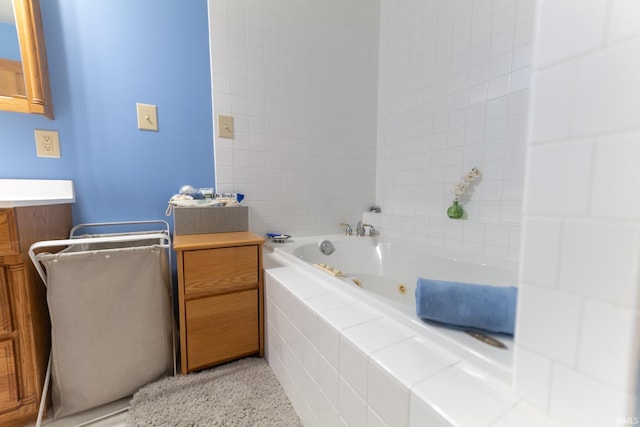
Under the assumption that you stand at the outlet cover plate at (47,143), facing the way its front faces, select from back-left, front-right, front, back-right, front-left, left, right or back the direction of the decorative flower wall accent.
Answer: front-left

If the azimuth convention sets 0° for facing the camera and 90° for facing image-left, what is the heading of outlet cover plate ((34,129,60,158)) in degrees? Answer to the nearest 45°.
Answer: approximately 0°

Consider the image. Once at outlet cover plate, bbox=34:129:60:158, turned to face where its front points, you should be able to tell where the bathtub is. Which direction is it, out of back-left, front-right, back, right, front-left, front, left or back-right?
front-left

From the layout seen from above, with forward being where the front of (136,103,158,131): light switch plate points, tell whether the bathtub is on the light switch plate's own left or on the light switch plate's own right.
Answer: on the light switch plate's own left

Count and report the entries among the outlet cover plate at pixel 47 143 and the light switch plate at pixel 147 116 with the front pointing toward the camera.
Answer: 2

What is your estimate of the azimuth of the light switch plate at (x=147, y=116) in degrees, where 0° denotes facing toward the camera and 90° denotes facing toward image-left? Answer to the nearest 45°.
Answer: approximately 0°

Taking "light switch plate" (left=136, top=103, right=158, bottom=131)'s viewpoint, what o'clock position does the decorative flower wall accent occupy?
The decorative flower wall accent is roughly at 10 o'clock from the light switch plate.
